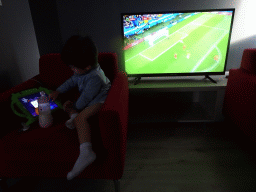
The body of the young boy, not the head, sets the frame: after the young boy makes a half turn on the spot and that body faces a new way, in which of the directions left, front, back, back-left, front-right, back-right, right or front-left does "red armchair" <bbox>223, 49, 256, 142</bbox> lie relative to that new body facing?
front-right

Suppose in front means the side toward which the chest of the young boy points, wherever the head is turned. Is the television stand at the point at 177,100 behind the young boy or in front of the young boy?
behind

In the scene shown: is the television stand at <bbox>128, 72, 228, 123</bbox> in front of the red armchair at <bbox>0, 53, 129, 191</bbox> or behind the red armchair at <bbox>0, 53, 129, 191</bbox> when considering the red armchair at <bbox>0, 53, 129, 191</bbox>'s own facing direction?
behind

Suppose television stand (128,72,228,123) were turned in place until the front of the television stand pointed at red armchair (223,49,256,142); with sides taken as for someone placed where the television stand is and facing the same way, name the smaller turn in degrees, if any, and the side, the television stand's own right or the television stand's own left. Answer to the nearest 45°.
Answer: approximately 45° to the television stand's own left

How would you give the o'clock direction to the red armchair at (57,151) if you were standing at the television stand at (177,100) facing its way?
The red armchair is roughly at 1 o'clock from the television stand.

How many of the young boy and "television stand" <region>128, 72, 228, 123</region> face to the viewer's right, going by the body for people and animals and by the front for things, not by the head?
0

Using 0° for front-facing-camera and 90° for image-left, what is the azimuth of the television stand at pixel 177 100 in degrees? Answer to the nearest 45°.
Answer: approximately 0°
